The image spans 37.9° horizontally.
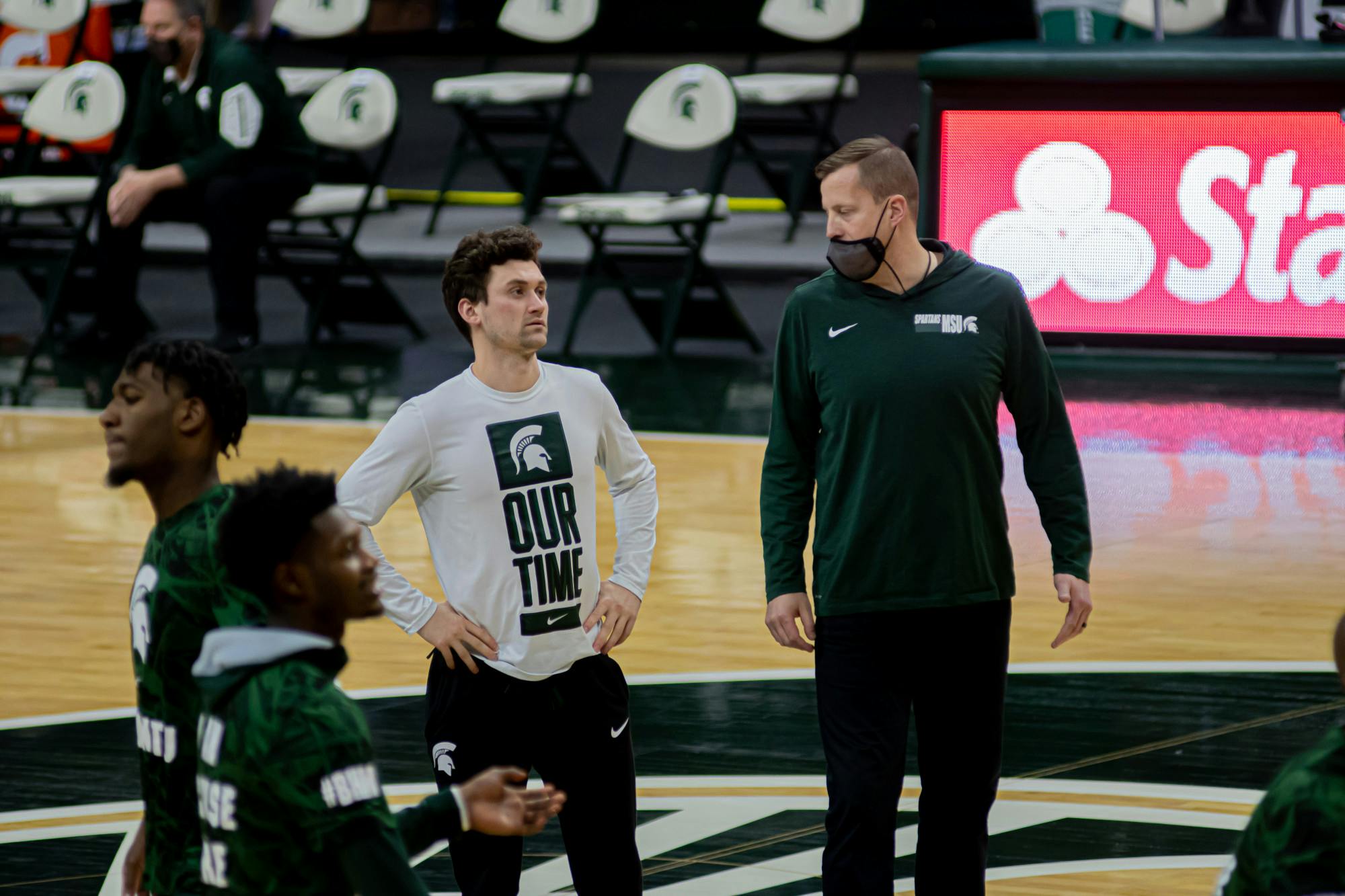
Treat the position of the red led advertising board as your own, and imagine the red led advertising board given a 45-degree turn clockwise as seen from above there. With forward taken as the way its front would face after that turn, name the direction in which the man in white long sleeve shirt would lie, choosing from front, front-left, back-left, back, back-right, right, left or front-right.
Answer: front-left

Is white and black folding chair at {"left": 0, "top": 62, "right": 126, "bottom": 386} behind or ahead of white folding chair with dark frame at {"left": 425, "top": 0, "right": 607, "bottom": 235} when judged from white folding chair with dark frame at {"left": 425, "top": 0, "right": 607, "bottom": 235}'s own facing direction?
ahead

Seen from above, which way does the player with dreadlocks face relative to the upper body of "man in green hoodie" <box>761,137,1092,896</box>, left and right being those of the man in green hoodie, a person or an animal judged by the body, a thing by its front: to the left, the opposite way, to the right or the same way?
to the right

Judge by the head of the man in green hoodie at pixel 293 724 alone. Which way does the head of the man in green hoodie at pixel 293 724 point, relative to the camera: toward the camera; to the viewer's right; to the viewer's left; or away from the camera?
to the viewer's right

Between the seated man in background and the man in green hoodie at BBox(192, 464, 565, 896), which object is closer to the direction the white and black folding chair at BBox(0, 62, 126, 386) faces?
the man in green hoodie

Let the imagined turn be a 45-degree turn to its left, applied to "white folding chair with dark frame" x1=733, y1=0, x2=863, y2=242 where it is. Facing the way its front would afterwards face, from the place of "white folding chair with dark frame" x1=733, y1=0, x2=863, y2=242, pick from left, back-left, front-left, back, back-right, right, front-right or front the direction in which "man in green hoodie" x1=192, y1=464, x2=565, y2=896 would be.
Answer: front

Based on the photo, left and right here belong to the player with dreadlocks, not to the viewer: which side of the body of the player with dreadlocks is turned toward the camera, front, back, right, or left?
left

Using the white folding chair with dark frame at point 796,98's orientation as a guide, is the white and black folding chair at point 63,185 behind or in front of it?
in front

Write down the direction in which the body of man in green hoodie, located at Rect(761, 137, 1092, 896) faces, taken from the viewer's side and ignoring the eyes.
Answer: toward the camera

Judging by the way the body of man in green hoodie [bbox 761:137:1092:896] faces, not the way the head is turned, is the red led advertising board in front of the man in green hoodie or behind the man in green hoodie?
behind

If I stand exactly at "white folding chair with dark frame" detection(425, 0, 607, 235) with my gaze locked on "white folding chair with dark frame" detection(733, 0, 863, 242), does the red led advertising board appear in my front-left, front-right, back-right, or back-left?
front-right

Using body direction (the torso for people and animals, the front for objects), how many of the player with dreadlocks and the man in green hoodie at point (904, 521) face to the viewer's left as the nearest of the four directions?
1

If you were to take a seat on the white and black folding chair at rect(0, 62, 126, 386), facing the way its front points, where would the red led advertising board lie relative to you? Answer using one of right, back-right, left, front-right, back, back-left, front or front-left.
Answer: left

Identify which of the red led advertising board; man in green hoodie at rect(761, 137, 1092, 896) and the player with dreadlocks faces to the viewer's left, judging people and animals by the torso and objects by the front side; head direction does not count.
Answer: the player with dreadlocks

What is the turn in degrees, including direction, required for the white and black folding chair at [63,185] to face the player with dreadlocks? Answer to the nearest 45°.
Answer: approximately 45° to its left

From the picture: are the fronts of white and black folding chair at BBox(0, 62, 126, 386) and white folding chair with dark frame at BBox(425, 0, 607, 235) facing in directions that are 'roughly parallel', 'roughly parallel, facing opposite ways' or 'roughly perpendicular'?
roughly parallel

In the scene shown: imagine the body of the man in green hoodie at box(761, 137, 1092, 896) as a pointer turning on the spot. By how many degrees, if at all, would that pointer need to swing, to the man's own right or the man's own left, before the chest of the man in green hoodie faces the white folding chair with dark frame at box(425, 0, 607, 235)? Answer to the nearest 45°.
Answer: approximately 180°

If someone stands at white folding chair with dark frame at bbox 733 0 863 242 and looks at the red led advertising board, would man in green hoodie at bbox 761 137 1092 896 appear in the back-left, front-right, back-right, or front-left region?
front-right

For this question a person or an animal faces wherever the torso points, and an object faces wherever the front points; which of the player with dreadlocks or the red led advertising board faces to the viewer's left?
the player with dreadlocks

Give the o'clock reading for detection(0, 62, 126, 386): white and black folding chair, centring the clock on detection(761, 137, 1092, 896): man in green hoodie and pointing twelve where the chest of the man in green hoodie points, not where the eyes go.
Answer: The white and black folding chair is roughly at 5 o'clock from the man in green hoodie.

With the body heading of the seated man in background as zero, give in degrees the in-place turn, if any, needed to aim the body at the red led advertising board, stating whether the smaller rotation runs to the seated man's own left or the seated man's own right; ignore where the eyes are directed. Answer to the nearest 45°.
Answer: approximately 90° to the seated man's own left
